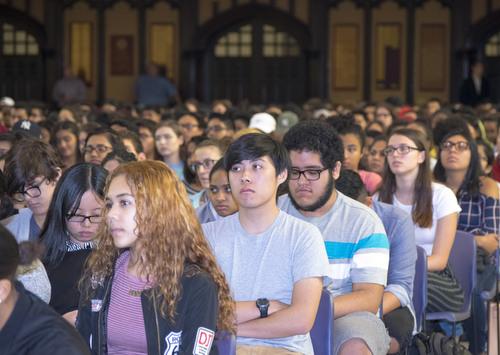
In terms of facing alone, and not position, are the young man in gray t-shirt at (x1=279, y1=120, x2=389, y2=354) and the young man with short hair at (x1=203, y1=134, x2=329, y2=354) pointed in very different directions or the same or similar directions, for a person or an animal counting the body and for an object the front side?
same or similar directions

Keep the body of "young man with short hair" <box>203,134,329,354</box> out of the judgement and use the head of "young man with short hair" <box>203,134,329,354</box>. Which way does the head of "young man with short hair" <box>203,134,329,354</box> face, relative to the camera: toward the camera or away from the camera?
toward the camera

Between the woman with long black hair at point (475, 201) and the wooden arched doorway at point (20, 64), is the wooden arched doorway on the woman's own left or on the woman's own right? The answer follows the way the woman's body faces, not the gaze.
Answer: on the woman's own right

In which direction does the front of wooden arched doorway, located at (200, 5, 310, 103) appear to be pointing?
toward the camera

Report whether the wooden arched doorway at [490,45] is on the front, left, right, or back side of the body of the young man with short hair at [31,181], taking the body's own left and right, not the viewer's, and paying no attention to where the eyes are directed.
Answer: back

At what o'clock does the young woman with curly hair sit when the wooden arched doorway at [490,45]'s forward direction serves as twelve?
The young woman with curly hair is roughly at 12 o'clock from the wooden arched doorway.

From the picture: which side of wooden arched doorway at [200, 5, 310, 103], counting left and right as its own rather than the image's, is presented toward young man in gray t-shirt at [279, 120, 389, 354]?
front

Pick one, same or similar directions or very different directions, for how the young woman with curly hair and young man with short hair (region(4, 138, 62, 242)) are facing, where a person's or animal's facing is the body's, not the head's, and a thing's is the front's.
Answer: same or similar directions

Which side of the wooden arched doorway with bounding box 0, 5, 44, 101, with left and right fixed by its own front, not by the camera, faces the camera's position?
front

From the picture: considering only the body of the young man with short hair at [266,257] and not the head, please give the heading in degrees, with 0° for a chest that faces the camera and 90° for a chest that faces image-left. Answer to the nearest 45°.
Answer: approximately 45°

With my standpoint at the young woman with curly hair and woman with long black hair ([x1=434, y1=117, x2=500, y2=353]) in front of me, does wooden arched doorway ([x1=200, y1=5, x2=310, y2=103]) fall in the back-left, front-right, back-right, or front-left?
front-left

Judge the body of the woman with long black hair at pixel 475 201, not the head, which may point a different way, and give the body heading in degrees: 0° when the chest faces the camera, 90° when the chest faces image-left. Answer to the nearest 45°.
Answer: approximately 45°

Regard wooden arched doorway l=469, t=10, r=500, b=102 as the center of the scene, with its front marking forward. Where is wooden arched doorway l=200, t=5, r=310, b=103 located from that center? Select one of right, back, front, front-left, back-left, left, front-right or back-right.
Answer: right

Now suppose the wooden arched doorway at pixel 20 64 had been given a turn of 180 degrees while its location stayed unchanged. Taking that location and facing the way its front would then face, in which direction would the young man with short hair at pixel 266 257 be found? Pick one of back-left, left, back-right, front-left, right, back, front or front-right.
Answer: back

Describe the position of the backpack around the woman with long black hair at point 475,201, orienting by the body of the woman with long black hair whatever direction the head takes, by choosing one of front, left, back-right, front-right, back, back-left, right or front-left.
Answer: front-left

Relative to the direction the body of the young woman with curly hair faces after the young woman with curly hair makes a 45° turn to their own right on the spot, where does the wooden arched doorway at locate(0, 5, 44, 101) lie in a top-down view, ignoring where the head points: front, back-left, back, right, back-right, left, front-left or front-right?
right
